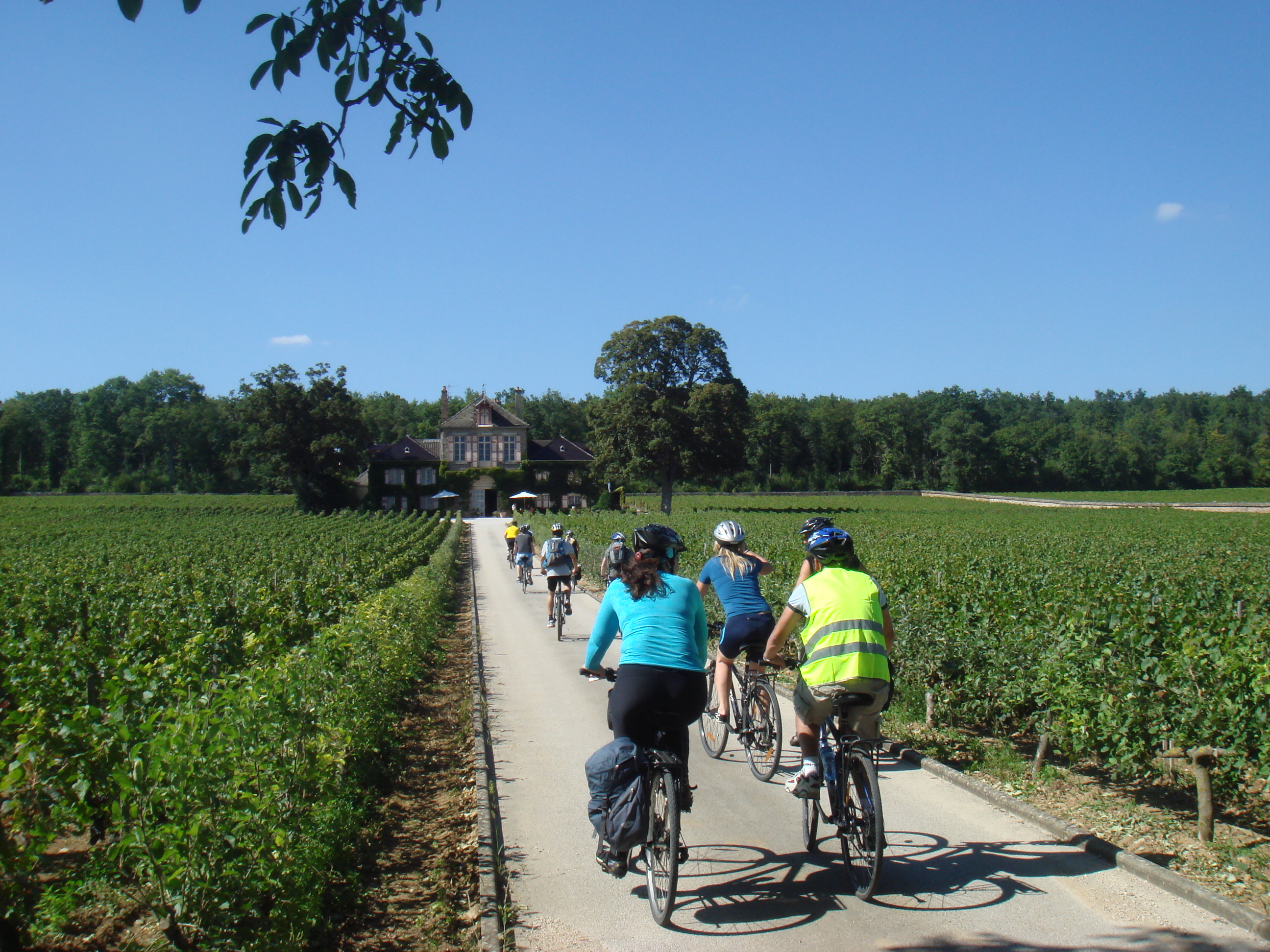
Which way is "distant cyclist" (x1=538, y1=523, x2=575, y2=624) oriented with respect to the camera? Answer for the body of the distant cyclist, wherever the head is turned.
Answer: away from the camera

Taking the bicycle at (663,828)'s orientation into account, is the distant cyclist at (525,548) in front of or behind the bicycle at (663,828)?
in front

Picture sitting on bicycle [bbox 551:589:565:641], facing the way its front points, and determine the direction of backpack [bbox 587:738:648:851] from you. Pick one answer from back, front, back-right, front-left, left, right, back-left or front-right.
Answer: back

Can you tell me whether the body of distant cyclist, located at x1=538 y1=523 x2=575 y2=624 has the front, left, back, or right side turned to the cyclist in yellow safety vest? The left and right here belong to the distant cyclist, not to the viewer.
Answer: back

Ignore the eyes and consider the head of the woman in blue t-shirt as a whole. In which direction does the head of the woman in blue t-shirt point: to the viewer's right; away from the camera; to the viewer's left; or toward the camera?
away from the camera

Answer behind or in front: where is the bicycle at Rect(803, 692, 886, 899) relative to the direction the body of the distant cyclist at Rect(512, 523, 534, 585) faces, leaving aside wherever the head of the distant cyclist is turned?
behind

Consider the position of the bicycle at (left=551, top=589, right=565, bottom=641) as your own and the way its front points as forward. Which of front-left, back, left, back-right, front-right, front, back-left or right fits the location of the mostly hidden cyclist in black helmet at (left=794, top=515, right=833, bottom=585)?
back

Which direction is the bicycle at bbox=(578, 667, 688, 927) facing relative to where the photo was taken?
away from the camera

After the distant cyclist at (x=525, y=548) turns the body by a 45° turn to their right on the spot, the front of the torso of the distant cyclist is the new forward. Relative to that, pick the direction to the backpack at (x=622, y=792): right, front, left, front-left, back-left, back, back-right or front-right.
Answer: back-right

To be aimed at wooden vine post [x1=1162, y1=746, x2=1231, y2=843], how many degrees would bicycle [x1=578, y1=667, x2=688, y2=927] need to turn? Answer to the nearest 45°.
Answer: approximately 90° to its right

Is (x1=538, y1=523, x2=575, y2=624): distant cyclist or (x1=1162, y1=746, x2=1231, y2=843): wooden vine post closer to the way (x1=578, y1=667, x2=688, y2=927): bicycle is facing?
the distant cyclist

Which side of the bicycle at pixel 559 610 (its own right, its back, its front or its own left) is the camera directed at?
back

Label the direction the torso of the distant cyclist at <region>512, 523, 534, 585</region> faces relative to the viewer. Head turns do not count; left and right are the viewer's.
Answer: facing away from the viewer

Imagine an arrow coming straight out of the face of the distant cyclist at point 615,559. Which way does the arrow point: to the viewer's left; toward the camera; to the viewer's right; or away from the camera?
away from the camera

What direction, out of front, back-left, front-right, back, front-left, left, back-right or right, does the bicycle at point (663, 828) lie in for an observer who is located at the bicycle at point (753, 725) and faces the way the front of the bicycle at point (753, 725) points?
back-left

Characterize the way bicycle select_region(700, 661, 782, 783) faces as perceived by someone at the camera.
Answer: facing away from the viewer and to the left of the viewer
